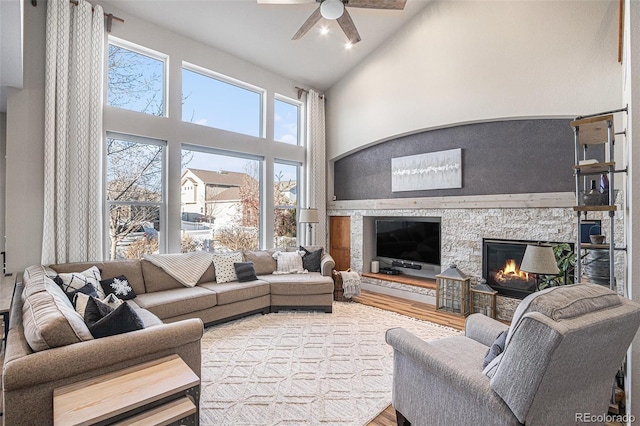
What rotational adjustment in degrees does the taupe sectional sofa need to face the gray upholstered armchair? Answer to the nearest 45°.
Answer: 0° — it already faces it

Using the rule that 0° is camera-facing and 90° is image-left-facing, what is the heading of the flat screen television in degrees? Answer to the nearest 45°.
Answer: approximately 45°

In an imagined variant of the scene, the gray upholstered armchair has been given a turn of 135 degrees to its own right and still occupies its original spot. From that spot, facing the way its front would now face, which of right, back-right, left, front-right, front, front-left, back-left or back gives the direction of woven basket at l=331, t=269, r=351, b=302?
back-left

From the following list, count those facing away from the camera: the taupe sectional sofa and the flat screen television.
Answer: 0

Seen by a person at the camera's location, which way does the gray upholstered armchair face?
facing away from the viewer and to the left of the viewer

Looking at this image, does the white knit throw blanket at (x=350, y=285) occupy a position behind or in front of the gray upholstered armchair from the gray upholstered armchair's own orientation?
in front

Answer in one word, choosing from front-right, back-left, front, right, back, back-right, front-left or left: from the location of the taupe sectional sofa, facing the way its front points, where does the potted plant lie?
front-left

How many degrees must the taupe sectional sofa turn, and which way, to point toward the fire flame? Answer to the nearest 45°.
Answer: approximately 45° to its left

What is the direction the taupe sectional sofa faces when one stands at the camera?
facing the viewer and to the right of the viewer

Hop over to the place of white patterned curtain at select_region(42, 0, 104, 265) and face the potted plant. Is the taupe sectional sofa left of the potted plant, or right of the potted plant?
right

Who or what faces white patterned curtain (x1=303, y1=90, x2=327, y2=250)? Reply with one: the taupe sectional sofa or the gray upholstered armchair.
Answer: the gray upholstered armchair

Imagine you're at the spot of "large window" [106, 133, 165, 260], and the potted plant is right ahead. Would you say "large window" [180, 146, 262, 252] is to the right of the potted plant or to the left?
left

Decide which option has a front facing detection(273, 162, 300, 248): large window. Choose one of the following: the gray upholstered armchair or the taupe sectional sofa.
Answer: the gray upholstered armchair

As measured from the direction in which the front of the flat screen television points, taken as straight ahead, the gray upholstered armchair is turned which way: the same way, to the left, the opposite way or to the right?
to the right

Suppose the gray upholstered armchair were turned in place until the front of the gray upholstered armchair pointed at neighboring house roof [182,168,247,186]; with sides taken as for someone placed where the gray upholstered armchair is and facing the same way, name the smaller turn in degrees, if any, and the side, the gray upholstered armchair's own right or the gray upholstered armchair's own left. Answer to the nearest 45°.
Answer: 0° — it already faces it

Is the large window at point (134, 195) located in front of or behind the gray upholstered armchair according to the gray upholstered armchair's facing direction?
in front
